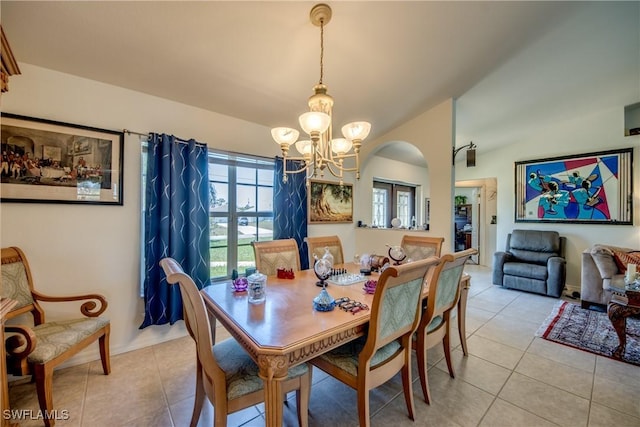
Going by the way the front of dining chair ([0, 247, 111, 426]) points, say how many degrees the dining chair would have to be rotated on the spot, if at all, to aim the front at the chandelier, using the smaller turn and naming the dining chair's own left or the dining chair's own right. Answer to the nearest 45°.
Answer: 0° — it already faces it

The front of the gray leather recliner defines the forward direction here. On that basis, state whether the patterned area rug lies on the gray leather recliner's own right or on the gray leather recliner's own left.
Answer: on the gray leather recliner's own left

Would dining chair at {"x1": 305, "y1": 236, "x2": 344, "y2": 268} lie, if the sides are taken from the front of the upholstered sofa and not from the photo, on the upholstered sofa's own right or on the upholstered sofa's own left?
on the upholstered sofa's own right

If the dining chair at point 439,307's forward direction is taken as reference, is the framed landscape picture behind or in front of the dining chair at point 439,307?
in front

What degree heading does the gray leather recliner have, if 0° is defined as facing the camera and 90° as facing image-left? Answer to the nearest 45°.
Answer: approximately 45°

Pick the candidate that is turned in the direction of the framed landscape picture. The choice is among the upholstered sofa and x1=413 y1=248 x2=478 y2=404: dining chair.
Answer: the dining chair

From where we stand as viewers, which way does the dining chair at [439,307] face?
facing away from the viewer and to the left of the viewer

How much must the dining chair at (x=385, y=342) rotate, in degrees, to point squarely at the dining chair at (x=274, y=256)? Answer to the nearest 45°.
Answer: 0° — it already faces it

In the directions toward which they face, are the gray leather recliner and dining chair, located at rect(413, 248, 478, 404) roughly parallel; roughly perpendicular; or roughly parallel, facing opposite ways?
roughly perpendicular

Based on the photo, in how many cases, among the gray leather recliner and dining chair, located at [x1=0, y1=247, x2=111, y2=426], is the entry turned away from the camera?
0

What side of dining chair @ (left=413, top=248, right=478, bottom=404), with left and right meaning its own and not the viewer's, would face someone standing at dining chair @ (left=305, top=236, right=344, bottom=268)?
front

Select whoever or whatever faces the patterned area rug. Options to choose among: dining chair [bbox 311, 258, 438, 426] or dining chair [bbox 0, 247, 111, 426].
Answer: dining chair [bbox 0, 247, 111, 426]

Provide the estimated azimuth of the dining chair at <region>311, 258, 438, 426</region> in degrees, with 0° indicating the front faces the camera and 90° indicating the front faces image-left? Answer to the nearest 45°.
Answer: approximately 135°
